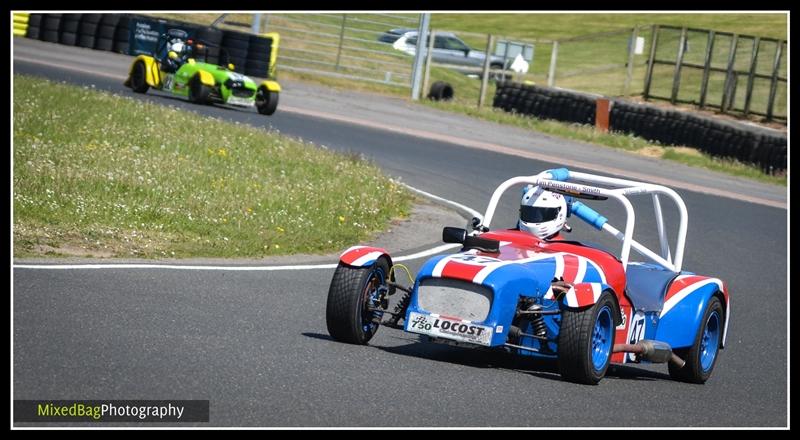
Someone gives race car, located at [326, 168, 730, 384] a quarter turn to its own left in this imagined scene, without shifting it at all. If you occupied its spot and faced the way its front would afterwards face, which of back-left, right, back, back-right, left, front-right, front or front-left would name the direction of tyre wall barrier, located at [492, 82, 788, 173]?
back-left

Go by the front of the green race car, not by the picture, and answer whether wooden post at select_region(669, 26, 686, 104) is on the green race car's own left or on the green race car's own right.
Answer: on the green race car's own left

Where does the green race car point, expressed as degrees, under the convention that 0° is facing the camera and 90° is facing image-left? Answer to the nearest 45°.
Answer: approximately 315°

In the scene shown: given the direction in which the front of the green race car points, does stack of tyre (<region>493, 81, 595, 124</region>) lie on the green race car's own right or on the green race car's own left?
on the green race car's own left

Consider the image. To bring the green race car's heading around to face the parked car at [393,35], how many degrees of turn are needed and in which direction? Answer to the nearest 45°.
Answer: approximately 90° to its left

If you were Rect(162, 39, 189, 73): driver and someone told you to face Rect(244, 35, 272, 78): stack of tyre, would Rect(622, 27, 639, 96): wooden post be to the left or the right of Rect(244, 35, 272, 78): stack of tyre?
right
